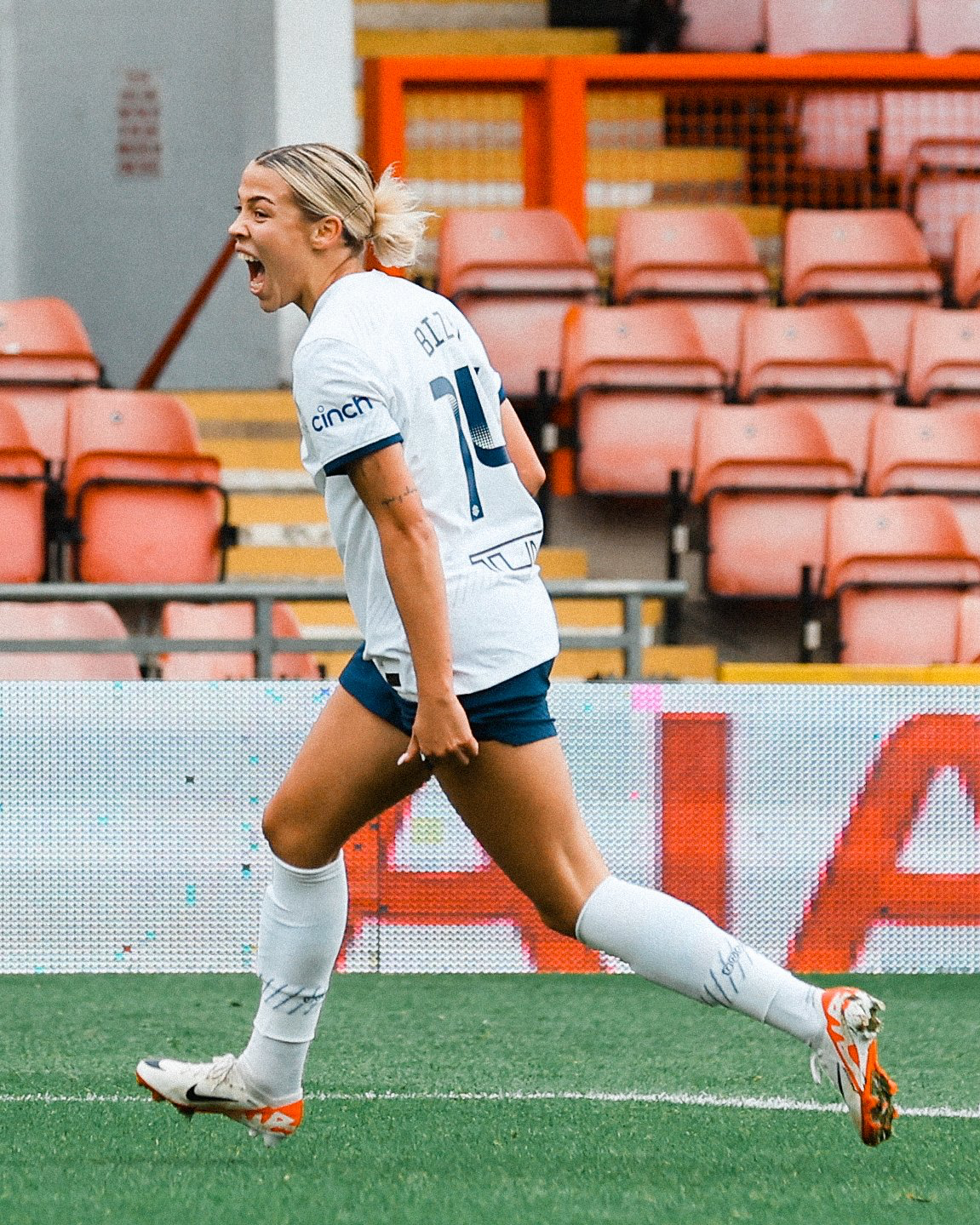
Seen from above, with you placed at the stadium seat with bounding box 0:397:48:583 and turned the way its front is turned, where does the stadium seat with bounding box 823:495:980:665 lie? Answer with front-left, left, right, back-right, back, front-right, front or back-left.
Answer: left

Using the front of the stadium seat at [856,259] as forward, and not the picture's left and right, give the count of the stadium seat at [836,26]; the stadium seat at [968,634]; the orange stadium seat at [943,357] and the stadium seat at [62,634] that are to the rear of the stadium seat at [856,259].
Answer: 1

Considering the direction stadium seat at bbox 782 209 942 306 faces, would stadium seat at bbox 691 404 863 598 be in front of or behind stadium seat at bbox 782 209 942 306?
in front

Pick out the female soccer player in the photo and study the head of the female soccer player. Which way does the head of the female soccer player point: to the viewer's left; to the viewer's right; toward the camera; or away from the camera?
to the viewer's left

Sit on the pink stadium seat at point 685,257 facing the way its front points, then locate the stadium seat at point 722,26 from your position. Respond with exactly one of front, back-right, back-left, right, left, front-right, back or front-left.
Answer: back

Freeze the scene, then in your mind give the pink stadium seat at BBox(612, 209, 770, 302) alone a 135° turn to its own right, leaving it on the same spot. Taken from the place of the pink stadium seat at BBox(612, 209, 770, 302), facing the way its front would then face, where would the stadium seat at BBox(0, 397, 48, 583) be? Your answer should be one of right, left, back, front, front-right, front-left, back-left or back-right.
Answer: left

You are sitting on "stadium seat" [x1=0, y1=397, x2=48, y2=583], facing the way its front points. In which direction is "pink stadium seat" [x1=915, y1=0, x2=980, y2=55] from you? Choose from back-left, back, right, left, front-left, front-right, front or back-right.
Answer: back-left

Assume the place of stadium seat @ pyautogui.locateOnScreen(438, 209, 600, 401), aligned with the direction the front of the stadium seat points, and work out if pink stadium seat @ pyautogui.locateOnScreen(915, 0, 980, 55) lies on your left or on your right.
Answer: on your left

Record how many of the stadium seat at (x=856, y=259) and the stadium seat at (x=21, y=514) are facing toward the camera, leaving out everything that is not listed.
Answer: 2

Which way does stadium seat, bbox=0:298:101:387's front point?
toward the camera

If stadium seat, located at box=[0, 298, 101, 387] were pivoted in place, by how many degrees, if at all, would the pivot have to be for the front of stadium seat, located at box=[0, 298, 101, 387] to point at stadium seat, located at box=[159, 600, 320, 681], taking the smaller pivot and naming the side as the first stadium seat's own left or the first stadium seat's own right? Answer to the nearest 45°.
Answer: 0° — it already faces it

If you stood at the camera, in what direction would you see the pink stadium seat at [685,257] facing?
facing the viewer

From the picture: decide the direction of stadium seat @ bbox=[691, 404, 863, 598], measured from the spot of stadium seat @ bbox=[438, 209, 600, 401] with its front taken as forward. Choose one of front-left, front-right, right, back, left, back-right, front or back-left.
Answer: front

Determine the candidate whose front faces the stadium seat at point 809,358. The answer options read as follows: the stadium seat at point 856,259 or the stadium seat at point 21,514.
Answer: the stadium seat at point 856,259

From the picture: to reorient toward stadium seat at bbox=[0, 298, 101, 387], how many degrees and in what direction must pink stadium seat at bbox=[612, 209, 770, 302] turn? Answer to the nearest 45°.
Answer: approximately 90° to its right

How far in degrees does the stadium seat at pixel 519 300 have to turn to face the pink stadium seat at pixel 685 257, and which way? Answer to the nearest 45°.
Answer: approximately 90° to its left

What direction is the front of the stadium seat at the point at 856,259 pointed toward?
toward the camera

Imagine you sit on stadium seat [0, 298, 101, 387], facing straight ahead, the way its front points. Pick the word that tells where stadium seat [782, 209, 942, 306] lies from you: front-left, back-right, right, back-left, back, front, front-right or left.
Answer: left
